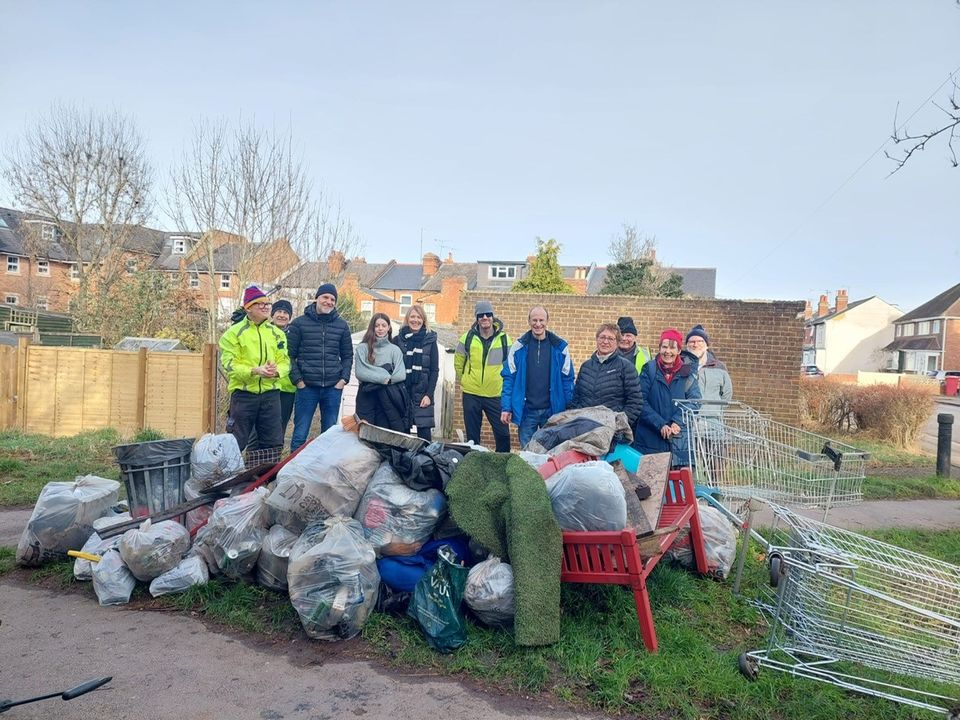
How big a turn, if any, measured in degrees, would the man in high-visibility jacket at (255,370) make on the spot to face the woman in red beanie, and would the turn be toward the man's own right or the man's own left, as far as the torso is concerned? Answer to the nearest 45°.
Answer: approximately 45° to the man's own left

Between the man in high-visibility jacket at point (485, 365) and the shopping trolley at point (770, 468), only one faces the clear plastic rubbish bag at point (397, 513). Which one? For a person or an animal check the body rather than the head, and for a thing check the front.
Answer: the man in high-visibility jacket

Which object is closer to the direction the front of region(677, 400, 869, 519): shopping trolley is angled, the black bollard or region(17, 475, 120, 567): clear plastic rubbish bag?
the black bollard

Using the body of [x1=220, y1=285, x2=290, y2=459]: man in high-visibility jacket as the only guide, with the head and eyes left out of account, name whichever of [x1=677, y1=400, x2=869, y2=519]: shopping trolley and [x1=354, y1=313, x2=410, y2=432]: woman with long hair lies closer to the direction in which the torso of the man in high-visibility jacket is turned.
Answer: the shopping trolley

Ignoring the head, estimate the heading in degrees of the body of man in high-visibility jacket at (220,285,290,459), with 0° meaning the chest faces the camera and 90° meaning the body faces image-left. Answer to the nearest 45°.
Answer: approximately 315°

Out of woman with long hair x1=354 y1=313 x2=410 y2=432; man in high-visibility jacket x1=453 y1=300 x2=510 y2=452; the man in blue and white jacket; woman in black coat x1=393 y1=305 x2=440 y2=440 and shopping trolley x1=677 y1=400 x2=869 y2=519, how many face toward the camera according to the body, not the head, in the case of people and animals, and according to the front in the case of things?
4
